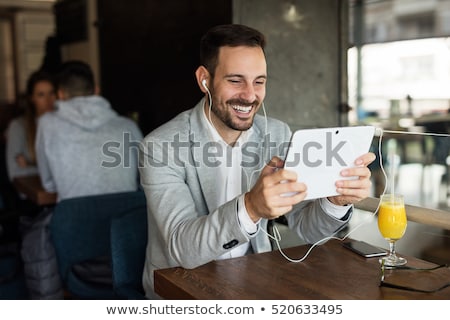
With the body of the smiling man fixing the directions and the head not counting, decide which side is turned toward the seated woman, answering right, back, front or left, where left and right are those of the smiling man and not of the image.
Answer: back

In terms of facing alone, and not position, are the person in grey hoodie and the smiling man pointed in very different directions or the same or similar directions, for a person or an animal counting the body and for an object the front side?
very different directions

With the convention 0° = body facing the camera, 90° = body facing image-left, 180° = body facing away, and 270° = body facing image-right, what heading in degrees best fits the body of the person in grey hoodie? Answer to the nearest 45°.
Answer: approximately 180°

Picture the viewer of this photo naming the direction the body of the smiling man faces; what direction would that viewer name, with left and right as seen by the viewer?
facing the viewer and to the right of the viewer

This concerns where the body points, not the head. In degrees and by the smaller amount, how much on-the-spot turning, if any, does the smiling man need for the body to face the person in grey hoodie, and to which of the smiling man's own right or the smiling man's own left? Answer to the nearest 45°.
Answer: approximately 180°

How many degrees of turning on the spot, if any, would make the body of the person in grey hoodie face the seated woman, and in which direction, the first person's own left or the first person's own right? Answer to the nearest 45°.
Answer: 0° — they already face them

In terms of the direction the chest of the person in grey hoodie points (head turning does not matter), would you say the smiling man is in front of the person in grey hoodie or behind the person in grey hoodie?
behind

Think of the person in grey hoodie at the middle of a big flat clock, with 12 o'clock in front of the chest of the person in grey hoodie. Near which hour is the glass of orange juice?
The glass of orange juice is roughly at 5 o'clock from the person in grey hoodie.

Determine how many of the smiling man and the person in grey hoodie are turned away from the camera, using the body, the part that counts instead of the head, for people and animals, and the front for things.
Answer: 1

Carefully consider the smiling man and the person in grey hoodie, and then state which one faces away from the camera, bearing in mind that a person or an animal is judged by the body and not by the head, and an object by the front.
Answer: the person in grey hoodie
